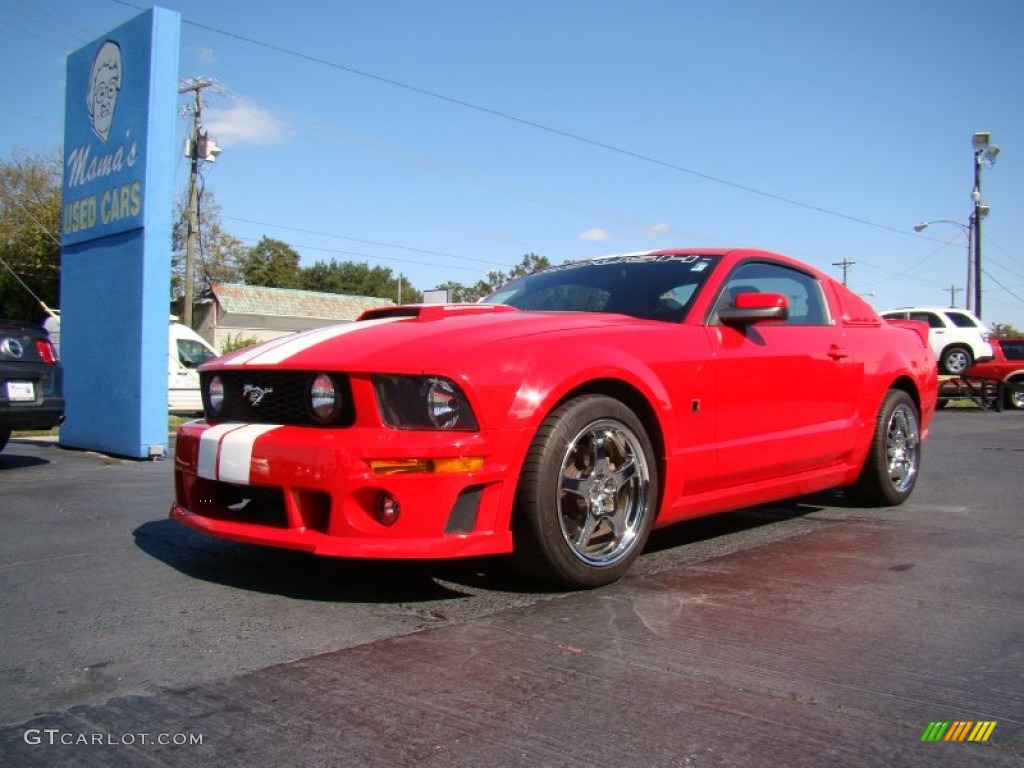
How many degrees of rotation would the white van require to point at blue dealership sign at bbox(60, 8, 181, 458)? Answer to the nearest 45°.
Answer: approximately 90° to its right

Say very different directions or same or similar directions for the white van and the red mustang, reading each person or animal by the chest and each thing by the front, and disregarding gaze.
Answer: very different directions

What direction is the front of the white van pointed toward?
to the viewer's right

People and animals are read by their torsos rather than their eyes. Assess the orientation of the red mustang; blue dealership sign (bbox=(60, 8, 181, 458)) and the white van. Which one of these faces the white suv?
the white van

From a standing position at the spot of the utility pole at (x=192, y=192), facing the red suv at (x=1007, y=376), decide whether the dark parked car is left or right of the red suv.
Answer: right

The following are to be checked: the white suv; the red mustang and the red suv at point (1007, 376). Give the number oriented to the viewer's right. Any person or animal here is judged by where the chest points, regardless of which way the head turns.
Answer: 1

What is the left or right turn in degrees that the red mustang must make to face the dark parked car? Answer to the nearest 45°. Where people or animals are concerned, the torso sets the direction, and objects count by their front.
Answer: approximately 90° to its right

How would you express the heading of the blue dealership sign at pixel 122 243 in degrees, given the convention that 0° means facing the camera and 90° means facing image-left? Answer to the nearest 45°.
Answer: approximately 45°
